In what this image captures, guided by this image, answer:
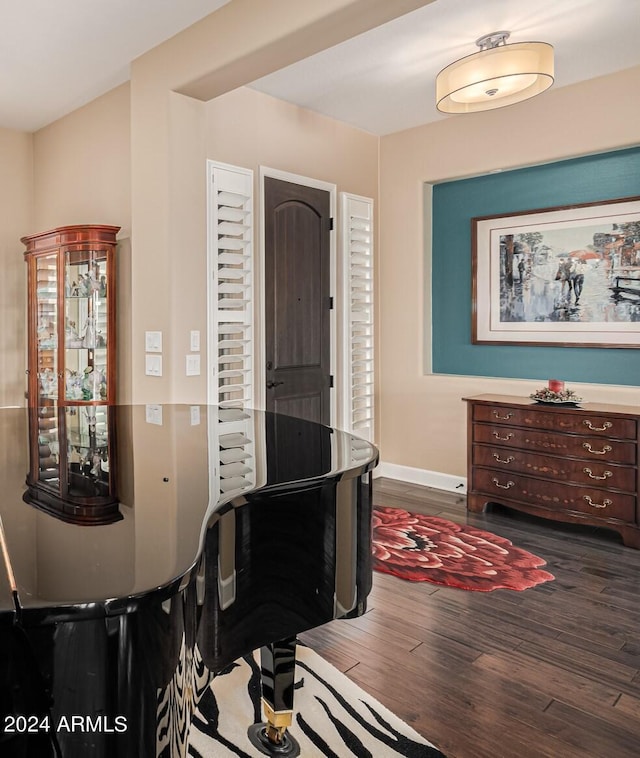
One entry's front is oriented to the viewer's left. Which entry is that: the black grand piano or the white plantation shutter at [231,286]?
the black grand piano

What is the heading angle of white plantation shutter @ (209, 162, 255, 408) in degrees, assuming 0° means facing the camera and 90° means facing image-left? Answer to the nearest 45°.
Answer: approximately 315°

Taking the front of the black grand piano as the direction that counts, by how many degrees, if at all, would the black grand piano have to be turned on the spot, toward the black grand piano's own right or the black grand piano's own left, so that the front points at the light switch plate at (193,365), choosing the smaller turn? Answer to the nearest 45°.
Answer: approximately 90° to the black grand piano's own right

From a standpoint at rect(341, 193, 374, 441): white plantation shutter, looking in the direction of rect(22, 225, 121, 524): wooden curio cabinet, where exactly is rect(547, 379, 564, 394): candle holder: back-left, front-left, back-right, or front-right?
back-left

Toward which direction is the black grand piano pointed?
to the viewer's left

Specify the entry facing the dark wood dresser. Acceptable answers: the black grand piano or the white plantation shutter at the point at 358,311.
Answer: the white plantation shutter

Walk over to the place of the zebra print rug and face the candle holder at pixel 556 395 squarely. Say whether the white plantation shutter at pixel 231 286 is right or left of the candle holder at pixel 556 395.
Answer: left

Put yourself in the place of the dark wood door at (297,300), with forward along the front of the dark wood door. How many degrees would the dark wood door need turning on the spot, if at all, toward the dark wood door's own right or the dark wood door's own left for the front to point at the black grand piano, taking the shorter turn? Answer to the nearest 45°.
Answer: approximately 45° to the dark wood door's own right
